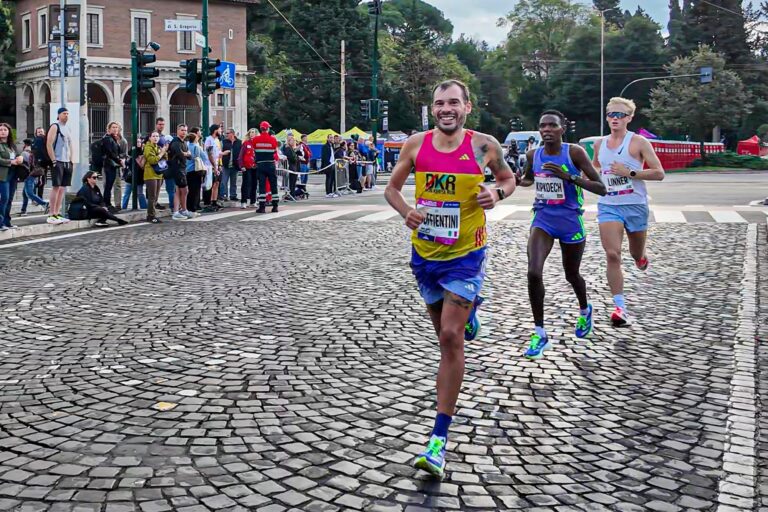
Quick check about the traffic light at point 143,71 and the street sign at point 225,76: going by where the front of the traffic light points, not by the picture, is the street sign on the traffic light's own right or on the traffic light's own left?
on the traffic light's own left

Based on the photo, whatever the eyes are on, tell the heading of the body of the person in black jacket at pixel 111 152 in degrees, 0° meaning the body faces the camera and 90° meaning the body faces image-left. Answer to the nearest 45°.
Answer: approximately 270°
